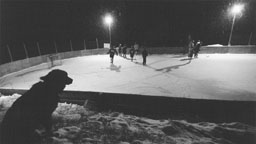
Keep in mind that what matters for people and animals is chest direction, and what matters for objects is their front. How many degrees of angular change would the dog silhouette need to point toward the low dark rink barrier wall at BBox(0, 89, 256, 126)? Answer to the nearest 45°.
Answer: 0° — it already faces it

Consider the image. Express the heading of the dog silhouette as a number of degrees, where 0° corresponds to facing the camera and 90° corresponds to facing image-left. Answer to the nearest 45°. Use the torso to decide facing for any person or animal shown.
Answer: approximately 270°

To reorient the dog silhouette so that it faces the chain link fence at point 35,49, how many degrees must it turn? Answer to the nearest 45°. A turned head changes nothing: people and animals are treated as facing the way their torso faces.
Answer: approximately 90° to its left

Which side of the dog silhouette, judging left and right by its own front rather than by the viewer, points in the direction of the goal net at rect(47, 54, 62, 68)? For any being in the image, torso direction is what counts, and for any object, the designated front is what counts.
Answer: left

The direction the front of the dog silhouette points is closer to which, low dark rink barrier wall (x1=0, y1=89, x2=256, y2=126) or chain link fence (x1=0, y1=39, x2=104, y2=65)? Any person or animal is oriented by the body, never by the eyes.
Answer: the low dark rink barrier wall
